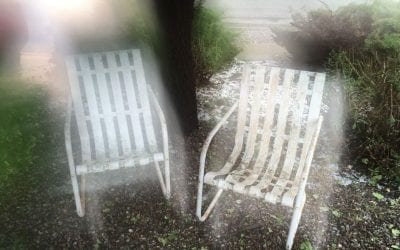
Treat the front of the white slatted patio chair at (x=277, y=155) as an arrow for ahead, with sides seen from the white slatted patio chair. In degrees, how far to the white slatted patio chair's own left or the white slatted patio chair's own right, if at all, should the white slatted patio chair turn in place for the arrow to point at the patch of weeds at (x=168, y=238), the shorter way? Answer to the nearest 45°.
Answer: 0° — it already faces it

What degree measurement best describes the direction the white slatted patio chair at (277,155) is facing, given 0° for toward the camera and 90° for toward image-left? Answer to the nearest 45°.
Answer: approximately 45°

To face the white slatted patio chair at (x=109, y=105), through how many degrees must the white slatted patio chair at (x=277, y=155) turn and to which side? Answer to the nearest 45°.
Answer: approximately 45° to its right

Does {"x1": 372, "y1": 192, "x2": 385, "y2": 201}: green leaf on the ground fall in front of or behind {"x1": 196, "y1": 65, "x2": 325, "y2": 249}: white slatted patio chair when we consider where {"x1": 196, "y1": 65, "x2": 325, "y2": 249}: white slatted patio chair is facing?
behind
